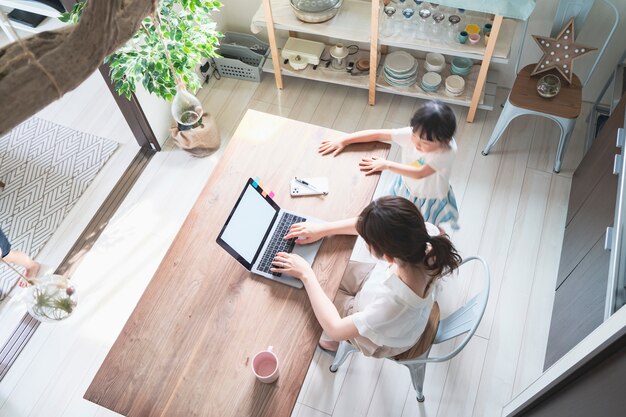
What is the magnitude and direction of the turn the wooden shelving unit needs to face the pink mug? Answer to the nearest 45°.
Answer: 0° — it already faces it

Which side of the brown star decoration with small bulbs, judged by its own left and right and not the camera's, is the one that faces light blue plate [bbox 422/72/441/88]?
right

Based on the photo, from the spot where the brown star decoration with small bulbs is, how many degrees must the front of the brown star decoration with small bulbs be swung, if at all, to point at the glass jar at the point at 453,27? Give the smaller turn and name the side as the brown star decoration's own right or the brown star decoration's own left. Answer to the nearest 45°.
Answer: approximately 90° to the brown star decoration's own right

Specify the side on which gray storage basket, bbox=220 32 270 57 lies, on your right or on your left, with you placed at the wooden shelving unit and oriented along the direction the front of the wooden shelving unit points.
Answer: on your right

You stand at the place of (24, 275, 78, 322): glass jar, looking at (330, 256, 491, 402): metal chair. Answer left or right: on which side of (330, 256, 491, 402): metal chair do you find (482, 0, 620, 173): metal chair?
left

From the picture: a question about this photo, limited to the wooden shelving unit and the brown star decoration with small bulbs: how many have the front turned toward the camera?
2

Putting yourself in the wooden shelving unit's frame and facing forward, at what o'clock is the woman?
The woman is roughly at 12 o'clock from the wooden shelving unit.

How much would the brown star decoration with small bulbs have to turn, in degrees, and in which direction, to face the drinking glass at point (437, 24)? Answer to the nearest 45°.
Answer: approximately 90° to its right

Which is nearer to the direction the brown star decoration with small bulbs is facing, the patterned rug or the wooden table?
the wooden table

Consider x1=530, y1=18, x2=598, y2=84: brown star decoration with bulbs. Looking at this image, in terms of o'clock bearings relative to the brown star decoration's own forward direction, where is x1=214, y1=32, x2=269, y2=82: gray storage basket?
The gray storage basket is roughly at 3 o'clock from the brown star decoration with bulbs.

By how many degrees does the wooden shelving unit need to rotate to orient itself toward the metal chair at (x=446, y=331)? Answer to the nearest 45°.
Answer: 0° — it already faces it

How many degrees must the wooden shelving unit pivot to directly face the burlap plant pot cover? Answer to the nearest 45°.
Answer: approximately 45° to its right

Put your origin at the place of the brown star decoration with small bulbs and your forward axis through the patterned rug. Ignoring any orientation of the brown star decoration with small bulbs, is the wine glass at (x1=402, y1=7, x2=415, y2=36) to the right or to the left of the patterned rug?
right
